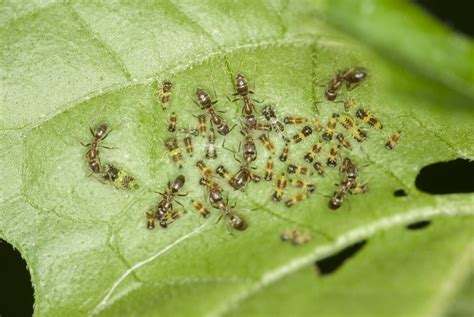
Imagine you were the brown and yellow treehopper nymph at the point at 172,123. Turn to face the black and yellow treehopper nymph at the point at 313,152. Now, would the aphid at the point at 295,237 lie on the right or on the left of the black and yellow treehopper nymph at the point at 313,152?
right

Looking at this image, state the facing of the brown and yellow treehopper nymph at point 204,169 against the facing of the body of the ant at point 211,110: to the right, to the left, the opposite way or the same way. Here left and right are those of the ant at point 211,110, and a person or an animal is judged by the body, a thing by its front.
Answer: the opposite way

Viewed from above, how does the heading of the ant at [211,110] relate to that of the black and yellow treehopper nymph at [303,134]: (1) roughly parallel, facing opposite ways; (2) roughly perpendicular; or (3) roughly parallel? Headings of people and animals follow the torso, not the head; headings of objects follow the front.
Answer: roughly perpendicular

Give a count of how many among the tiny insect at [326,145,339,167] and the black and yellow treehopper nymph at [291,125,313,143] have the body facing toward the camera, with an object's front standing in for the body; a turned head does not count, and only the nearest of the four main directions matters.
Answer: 1
